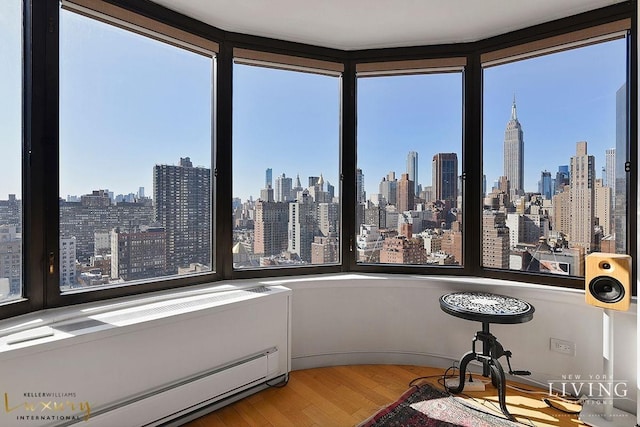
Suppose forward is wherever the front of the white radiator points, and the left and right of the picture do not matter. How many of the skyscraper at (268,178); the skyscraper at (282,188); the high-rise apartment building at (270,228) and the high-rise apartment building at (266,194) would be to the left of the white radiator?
4

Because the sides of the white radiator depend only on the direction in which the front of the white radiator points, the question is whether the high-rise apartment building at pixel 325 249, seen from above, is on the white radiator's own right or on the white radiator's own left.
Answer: on the white radiator's own left

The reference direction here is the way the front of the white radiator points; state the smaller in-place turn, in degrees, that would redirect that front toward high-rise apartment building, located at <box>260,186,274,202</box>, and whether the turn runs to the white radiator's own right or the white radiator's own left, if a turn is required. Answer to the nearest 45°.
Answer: approximately 90° to the white radiator's own left

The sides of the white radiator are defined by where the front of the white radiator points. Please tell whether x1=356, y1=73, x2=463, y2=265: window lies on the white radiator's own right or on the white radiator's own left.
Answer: on the white radiator's own left

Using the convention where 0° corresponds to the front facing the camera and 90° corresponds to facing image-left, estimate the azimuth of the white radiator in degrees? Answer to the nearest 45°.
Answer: approximately 315°

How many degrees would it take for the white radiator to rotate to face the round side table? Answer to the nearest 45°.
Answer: approximately 45° to its left

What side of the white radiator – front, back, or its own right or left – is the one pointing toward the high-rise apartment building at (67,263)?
back
